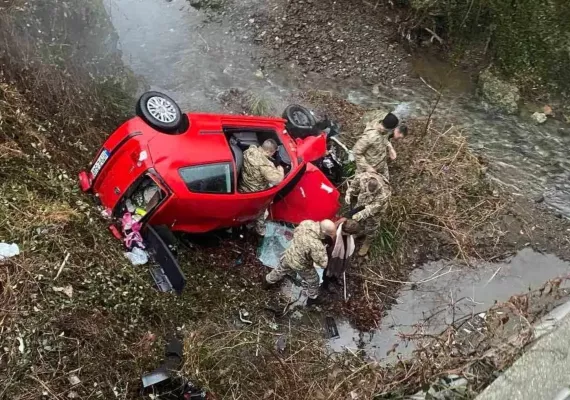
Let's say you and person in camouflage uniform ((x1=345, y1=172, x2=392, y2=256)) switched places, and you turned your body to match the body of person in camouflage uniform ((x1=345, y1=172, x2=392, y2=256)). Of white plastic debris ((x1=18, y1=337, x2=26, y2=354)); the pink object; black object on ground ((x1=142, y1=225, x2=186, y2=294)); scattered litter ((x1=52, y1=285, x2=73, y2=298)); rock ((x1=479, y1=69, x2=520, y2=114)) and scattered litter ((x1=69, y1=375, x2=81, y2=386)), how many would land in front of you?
5

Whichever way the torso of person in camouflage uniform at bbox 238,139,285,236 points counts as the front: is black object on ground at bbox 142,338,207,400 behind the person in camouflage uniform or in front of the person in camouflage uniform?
behind

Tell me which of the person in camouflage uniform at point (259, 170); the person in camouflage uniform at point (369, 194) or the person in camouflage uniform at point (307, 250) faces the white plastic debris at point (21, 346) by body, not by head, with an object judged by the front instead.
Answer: the person in camouflage uniform at point (369, 194)

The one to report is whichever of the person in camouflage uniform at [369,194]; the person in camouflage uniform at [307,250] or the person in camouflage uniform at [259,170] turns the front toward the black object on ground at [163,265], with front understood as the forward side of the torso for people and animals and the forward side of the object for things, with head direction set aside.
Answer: the person in camouflage uniform at [369,194]

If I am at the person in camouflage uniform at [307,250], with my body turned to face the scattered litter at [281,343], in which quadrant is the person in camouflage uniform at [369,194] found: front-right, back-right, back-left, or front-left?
back-left

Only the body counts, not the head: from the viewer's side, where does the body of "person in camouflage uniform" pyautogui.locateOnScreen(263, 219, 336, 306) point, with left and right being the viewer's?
facing away from the viewer and to the right of the viewer

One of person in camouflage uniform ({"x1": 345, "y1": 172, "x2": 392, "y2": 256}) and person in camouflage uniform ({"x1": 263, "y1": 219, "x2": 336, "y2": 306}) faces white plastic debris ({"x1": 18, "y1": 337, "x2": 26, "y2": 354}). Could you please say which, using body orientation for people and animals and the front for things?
person in camouflage uniform ({"x1": 345, "y1": 172, "x2": 392, "y2": 256})

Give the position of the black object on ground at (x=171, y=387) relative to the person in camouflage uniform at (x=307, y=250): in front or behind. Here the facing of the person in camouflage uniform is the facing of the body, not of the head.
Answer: behind

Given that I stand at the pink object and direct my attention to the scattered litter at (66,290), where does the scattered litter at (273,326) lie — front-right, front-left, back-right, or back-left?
back-left

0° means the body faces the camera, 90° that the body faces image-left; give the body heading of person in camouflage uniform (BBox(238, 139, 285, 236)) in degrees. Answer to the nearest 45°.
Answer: approximately 225°

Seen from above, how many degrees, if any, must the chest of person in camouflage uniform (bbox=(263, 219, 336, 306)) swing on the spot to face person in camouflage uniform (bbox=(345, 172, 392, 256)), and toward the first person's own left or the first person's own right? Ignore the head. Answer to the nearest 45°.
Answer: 0° — they already face them

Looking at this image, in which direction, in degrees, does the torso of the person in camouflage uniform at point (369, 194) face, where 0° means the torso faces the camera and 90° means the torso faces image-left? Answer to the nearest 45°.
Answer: approximately 45°

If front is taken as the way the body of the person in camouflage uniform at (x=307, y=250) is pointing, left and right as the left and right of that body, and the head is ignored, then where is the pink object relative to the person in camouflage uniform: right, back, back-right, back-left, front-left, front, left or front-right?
back-left
